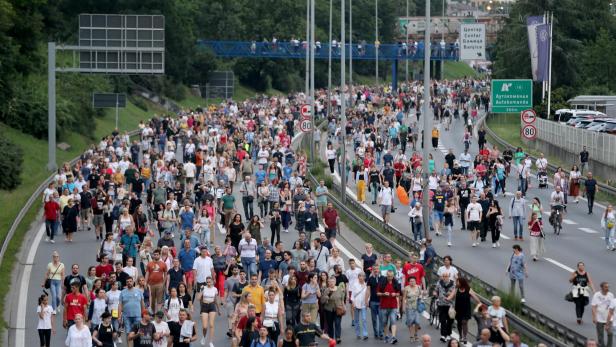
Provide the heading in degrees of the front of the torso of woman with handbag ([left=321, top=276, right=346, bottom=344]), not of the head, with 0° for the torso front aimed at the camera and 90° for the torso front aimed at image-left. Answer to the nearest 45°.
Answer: approximately 0°

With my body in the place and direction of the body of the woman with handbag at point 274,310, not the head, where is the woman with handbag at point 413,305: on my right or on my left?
on my left

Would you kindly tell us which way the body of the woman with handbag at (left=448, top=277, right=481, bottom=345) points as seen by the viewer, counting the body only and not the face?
toward the camera

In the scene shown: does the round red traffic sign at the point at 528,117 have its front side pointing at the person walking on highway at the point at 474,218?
yes

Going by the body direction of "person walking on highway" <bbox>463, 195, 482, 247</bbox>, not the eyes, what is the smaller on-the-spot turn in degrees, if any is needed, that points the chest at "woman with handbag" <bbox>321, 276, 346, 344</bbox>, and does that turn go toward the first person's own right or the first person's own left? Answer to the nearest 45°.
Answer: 0° — they already face them

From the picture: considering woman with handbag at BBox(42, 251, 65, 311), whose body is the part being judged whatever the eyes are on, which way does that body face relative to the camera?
toward the camera

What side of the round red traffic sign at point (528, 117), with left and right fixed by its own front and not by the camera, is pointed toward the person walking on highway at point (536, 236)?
front

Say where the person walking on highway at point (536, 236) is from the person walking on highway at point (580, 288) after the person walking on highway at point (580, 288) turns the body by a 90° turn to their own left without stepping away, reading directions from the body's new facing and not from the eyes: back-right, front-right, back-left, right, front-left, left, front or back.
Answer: left

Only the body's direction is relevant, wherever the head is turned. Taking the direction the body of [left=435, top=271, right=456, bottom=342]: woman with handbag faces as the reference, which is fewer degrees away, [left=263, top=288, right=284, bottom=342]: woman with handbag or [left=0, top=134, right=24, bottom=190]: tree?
the woman with handbag

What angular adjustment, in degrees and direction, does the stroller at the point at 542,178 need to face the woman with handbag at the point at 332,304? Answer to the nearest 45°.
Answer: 0° — it already faces them

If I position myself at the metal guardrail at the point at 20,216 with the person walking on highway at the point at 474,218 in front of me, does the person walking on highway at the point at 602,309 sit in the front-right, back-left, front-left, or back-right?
front-right

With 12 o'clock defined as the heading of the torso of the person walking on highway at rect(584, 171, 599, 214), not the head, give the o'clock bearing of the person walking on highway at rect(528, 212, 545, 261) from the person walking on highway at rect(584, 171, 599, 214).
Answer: the person walking on highway at rect(528, 212, 545, 261) is roughly at 12 o'clock from the person walking on highway at rect(584, 171, 599, 214).

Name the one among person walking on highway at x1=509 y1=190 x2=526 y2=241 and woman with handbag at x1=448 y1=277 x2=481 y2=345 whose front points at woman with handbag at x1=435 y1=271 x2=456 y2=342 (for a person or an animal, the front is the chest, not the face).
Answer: the person walking on highway

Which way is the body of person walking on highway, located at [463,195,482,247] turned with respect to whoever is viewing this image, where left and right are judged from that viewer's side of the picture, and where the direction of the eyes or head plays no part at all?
facing the viewer

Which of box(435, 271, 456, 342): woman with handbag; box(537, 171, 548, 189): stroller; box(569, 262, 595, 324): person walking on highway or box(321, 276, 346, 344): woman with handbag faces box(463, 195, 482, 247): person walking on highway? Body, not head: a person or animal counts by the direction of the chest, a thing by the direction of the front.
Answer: the stroller
